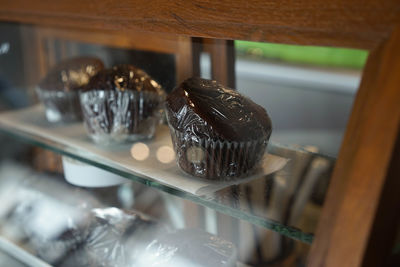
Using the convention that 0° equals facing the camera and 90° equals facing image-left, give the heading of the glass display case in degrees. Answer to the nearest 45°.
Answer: approximately 45°
